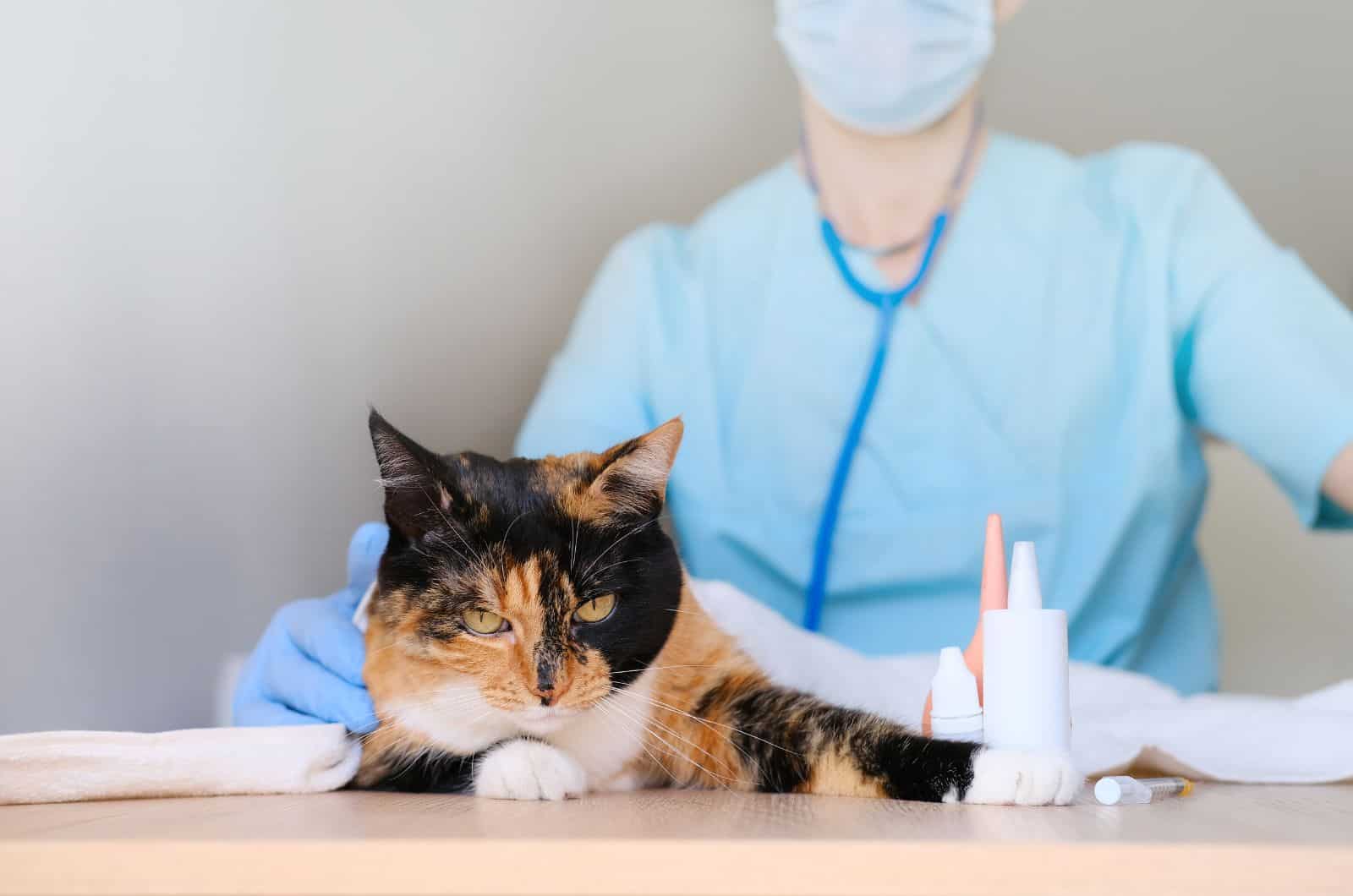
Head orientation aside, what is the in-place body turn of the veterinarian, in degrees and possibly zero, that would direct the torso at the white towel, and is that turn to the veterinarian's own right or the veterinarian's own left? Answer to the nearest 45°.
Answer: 0° — they already face it

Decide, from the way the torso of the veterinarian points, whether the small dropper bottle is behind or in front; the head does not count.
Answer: in front

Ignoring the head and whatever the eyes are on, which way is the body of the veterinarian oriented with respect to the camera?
toward the camera

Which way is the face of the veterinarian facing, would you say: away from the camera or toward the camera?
toward the camera
